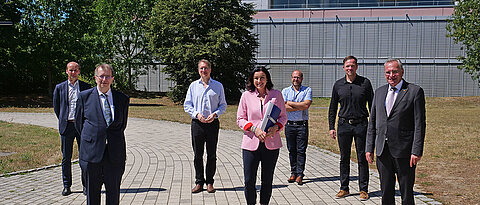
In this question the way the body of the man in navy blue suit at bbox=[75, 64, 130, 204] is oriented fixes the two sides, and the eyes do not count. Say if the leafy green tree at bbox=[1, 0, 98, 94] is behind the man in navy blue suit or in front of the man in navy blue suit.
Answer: behind

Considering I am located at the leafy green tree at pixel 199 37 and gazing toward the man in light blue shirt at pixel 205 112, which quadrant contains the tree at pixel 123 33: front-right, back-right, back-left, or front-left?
back-right

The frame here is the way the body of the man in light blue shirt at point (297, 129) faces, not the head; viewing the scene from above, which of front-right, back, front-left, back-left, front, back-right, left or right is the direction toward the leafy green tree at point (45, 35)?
back-right

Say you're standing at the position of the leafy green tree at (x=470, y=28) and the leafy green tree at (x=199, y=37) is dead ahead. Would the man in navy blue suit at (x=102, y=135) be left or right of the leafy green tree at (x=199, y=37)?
left

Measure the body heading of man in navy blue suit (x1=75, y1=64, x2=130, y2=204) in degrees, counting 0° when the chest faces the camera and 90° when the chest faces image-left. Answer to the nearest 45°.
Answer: approximately 0°

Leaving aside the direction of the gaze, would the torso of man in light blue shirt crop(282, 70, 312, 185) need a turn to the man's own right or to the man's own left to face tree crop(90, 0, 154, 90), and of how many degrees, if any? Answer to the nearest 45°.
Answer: approximately 135° to the man's own right

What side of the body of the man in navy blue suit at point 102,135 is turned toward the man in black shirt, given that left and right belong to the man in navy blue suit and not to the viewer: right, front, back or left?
left

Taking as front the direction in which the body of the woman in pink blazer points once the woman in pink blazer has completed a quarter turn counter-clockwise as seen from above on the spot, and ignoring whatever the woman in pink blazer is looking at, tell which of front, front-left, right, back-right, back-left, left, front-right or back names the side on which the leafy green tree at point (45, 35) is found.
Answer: back-left
